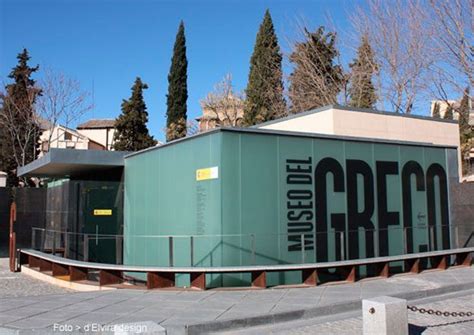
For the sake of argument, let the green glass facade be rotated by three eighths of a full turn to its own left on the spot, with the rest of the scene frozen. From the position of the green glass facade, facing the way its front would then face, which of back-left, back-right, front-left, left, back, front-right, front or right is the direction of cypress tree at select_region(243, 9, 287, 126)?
front

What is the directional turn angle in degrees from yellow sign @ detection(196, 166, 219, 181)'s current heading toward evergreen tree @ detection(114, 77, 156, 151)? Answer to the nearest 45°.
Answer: approximately 135° to its right

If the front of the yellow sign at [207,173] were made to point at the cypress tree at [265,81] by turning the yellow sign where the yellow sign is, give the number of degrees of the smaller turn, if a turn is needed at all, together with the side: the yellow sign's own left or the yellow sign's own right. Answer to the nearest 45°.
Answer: approximately 135° to the yellow sign's own right

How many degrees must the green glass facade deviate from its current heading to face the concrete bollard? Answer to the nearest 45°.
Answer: approximately 45° to its right

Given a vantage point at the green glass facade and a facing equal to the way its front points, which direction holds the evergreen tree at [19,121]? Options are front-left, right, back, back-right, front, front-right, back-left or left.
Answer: back

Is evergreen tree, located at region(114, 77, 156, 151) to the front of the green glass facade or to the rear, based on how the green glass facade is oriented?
to the rear

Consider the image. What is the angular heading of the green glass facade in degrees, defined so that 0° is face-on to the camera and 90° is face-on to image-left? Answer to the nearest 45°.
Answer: approximately 315°

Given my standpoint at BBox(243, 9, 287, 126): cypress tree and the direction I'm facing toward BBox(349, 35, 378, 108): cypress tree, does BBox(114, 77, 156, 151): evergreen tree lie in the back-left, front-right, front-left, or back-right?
back-left

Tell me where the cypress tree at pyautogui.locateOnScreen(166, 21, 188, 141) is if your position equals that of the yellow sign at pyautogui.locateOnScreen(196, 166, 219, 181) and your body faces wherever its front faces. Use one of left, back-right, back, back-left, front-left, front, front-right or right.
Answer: back-right

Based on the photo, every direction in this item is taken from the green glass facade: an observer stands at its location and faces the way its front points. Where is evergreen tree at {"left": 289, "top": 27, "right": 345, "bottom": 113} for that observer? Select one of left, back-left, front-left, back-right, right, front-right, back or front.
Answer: back-left
